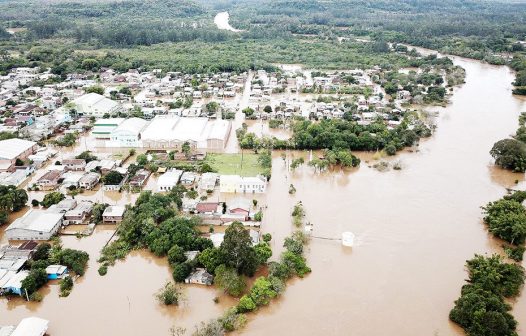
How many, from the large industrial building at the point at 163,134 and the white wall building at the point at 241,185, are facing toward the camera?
2

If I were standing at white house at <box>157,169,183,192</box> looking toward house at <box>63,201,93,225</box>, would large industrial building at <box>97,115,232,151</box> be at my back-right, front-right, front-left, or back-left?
back-right

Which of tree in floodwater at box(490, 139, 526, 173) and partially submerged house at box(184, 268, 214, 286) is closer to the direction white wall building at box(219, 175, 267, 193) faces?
the partially submerged house

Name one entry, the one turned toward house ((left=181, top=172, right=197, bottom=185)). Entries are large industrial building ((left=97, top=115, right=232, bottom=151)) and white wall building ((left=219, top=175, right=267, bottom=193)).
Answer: the large industrial building

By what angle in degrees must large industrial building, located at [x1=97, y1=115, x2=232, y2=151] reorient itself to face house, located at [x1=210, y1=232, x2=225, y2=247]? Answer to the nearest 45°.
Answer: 0° — it already faces it

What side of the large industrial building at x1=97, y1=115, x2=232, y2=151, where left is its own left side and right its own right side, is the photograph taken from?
front

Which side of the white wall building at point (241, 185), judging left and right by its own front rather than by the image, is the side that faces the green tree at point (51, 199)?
right

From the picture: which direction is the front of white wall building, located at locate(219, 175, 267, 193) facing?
toward the camera

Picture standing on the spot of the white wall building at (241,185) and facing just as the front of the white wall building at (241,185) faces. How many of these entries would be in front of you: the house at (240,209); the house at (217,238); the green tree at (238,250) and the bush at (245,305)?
4

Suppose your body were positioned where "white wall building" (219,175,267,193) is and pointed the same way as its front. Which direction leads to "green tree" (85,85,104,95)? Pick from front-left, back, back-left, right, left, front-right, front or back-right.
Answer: back-right

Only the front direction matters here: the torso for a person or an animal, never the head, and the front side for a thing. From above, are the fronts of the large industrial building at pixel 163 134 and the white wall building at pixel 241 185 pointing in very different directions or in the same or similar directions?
same or similar directions

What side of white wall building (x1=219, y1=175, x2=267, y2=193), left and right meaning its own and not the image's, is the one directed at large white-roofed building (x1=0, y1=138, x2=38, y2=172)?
right

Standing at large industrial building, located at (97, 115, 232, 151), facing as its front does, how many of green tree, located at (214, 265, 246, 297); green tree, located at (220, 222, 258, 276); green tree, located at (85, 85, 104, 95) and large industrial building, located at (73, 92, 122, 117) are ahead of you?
2

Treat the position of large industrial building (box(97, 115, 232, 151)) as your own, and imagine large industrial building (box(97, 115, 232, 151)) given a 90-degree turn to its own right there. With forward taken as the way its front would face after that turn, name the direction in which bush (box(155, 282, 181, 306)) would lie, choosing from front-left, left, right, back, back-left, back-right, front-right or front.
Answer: left

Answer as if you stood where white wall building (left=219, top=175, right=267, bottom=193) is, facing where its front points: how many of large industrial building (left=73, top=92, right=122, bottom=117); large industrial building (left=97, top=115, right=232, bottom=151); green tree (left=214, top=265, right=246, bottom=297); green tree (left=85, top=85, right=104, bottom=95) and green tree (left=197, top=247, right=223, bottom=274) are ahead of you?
2

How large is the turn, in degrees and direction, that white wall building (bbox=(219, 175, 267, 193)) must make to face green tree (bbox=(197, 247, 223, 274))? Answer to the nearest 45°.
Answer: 0° — it already faces it

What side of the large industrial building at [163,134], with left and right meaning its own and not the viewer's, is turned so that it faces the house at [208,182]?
front

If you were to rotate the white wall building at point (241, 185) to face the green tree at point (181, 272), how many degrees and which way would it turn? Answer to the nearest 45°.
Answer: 0° — it already faces it

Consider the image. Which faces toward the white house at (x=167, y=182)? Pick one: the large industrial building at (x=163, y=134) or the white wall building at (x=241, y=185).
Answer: the large industrial building

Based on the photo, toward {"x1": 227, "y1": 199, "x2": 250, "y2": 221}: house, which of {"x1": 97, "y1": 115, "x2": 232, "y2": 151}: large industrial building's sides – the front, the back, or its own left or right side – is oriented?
front

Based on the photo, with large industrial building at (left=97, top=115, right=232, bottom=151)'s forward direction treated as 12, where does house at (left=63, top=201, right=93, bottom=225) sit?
The house is roughly at 1 o'clock from the large industrial building.

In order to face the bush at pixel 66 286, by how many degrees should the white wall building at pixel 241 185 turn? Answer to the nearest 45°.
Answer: approximately 45° to its right

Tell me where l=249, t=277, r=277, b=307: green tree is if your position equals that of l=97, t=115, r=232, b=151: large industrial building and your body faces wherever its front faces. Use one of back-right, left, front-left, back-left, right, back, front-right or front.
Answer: front
